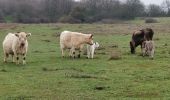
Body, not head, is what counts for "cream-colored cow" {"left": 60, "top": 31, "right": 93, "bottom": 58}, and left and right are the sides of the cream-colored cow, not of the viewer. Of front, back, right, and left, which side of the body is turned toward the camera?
right

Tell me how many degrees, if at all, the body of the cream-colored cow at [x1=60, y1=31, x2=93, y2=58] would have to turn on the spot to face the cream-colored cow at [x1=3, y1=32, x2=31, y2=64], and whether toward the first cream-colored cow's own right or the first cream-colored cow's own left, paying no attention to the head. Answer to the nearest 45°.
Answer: approximately 135° to the first cream-colored cow's own right

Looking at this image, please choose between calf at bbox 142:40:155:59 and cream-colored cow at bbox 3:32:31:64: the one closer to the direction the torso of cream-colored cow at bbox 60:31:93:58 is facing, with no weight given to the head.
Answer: the calf

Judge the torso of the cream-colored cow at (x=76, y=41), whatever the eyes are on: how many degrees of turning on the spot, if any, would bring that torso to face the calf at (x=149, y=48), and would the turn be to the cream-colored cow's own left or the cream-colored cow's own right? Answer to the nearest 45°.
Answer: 0° — it already faces it
